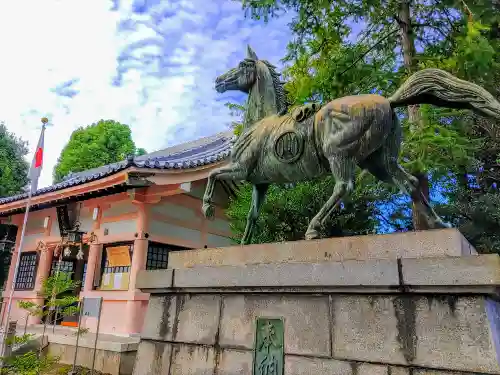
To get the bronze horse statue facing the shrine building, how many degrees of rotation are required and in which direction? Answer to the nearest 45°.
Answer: approximately 45° to its right

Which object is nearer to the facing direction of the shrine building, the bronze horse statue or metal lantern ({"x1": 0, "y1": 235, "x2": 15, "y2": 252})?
the bronze horse statue

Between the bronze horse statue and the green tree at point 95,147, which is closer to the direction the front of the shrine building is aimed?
the bronze horse statue

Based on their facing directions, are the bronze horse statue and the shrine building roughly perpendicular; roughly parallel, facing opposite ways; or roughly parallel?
roughly perpendicular

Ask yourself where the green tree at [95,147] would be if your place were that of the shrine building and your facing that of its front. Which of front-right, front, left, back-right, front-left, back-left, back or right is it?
back-right

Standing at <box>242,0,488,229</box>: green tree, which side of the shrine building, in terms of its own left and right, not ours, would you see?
left

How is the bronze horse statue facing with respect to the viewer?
to the viewer's left

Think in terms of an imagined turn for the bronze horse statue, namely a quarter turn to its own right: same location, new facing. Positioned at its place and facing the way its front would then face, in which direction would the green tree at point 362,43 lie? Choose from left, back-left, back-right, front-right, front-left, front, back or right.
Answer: front

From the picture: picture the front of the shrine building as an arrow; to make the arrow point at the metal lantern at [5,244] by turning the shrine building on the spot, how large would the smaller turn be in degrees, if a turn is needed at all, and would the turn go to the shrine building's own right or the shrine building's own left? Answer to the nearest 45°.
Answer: approximately 90° to the shrine building's own right
